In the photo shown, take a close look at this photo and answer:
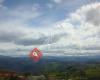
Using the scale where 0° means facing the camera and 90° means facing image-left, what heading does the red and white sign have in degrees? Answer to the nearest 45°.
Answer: approximately 0°
